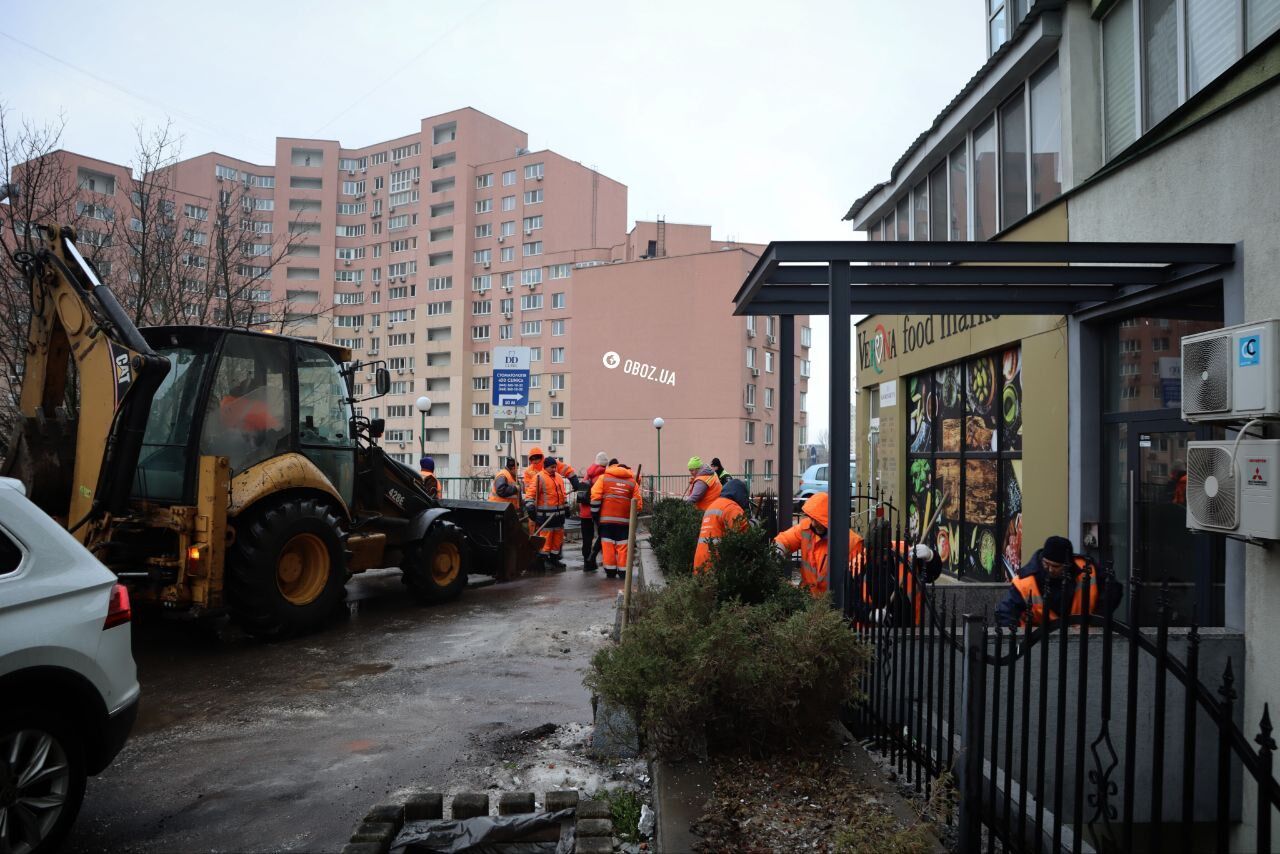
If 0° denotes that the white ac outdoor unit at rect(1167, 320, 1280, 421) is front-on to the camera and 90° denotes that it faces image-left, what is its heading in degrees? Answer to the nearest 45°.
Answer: approximately 45°

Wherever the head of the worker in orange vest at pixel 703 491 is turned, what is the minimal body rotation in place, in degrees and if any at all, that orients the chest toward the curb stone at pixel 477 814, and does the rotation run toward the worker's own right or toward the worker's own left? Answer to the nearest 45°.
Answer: approximately 90° to the worker's own left

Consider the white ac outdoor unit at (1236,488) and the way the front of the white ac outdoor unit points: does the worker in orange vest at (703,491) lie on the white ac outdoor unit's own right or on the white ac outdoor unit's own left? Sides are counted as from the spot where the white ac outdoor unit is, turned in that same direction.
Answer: on the white ac outdoor unit's own right

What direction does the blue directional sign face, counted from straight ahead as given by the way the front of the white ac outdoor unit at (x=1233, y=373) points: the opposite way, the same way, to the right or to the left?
to the left

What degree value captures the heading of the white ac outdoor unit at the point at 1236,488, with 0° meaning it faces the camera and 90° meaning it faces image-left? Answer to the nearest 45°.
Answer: approximately 45°

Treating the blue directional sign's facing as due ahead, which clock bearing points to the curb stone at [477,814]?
The curb stone is roughly at 12 o'clock from the blue directional sign.

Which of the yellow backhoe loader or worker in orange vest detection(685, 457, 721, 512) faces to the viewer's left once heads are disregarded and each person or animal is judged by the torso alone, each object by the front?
the worker in orange vest

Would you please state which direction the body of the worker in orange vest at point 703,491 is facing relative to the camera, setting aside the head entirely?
to the viewer's left

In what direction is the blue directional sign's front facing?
toward the camera

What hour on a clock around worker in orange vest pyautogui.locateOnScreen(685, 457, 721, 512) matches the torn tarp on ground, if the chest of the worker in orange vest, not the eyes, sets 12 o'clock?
The torn tarp on ground is roughly at 9 o'clock from the worker in orange vest.

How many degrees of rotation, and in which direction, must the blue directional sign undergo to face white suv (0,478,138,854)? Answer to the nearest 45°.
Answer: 0° — it already faces it

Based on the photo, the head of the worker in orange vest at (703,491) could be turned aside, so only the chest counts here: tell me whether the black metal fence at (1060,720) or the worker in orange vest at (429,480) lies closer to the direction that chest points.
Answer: the worker in orange vest
